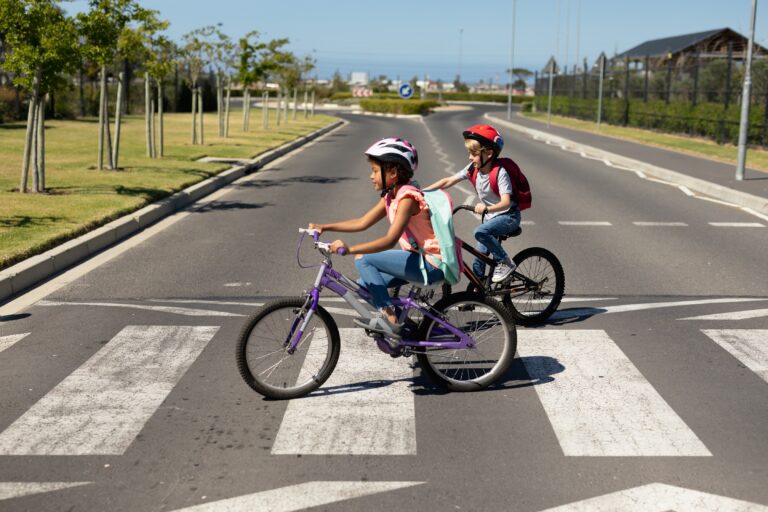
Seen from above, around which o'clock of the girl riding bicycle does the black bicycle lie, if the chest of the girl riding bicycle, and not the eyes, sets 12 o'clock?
The black bicycle is roughly at 4 o'clock from the girl riding bicycle.

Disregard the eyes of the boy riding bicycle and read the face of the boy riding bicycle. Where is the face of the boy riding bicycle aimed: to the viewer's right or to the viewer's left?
to the viewer's left

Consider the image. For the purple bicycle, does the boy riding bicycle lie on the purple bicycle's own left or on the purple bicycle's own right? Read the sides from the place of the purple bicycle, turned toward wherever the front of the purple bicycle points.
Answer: on the purple bicycle's own right

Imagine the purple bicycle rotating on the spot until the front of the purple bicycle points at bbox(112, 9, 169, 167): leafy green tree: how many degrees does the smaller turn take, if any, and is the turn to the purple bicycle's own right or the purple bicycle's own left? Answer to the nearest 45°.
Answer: approximately 90° to the purple bicycle's own right

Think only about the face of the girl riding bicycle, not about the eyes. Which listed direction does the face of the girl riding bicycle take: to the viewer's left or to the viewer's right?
to the viewer's left

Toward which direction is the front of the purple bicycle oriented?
to the viewer's left

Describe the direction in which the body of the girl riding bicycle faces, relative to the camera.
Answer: to the viewer's left

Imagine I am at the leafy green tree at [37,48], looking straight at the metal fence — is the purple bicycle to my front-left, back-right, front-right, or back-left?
back-right

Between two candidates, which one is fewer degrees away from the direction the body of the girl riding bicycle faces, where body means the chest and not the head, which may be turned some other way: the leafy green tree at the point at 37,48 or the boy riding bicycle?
the leafy green tree
